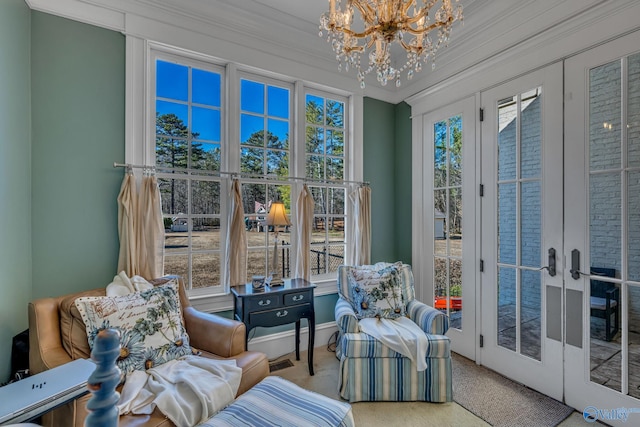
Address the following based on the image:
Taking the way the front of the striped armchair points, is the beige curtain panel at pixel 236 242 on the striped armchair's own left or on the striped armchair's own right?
on the striped armchair's own right

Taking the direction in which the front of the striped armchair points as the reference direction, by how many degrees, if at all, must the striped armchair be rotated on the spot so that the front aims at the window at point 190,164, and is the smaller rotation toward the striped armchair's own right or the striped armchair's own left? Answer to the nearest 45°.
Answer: approximately 90° to the striped armchair's own right

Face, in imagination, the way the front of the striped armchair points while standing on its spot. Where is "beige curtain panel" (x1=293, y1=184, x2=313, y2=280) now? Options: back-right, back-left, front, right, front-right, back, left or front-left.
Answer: back-right

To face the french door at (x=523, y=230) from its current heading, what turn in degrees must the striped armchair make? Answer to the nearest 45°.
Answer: approximately 135° to its left

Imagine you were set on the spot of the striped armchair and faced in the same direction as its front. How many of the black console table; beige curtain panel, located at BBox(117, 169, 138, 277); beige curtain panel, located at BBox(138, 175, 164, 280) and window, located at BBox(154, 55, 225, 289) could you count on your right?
4

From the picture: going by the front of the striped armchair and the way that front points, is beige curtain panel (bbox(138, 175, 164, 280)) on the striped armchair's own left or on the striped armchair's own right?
on the striped armchair's own right

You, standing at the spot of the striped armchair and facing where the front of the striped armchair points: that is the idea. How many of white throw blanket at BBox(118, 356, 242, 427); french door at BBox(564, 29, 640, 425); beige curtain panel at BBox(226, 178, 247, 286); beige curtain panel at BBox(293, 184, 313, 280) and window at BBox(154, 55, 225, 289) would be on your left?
1

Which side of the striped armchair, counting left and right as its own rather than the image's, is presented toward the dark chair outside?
left

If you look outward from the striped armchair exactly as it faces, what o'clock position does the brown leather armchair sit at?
The brown leather armchair is roughly at 2 o'clock from the striped armchair.

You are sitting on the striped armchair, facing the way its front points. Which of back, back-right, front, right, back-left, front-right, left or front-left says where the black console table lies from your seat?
right

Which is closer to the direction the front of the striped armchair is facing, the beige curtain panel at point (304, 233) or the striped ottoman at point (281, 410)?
the striped ottoman

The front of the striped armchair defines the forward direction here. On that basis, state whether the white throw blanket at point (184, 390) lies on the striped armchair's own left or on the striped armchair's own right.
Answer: on the striped armchair's own right

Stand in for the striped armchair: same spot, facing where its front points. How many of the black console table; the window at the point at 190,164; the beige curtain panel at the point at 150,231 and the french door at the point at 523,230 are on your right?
3

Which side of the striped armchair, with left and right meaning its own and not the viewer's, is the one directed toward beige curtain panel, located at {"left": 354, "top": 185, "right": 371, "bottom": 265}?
back

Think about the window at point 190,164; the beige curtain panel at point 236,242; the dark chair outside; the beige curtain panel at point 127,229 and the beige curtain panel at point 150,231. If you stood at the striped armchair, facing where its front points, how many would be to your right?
4

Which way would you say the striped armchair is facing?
toward the camera
